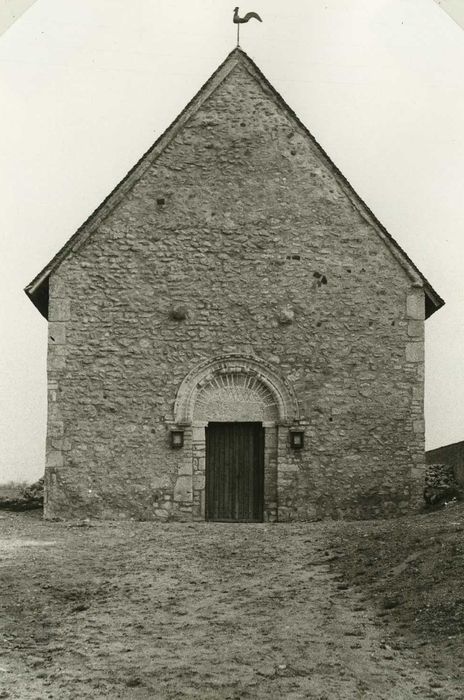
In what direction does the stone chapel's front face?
toward the camera
